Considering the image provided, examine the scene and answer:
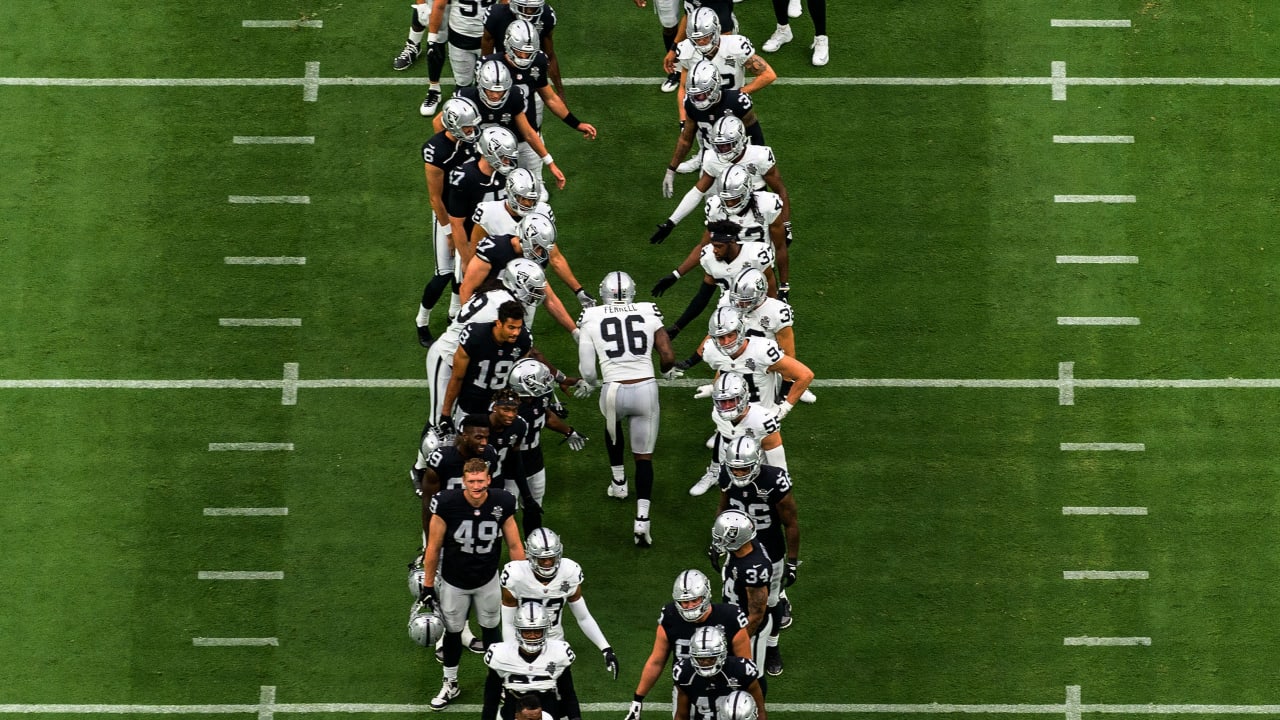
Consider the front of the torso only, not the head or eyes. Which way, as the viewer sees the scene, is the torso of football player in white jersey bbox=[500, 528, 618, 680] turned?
toward the camera

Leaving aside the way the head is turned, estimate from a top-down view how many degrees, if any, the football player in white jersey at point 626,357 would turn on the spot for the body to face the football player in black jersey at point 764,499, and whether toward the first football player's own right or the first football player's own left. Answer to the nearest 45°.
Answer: approximately 135° to the first football player's own right

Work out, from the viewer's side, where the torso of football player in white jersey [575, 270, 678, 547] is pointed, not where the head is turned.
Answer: away from the camera

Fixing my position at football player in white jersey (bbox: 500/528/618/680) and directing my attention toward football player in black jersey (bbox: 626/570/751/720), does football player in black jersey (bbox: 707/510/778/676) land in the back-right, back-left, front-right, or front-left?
front-left

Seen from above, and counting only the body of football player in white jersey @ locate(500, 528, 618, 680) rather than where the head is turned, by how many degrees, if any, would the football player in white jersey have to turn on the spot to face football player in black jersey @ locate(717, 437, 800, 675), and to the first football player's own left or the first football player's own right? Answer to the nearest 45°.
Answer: approximately 90° to the first football player's own left

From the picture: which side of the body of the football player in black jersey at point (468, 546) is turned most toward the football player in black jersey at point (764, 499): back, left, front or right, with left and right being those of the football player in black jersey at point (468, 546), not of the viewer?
left
